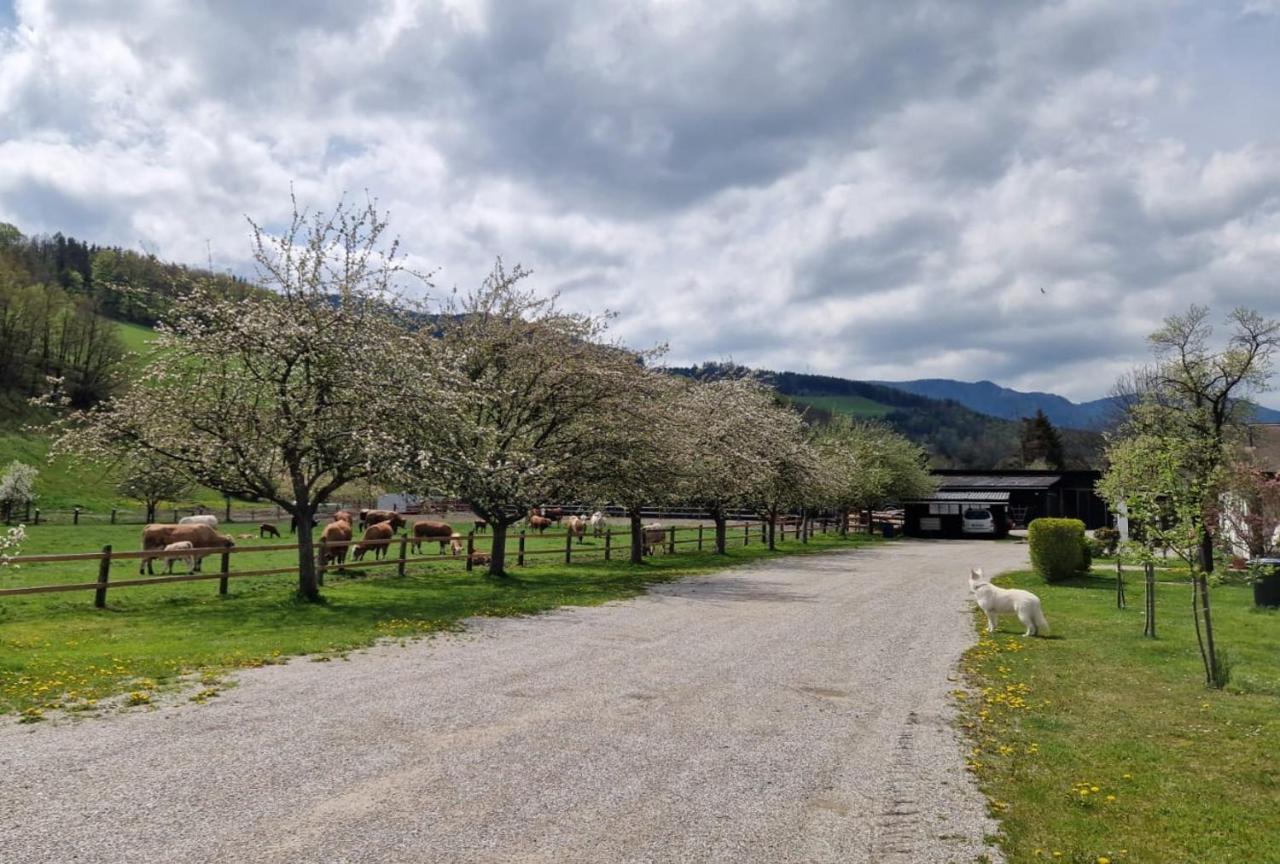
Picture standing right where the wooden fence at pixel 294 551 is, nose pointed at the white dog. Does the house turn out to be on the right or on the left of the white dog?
left

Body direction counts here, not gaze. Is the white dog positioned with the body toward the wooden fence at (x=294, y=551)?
yes

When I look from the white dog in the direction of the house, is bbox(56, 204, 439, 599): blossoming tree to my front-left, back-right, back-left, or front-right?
back-left

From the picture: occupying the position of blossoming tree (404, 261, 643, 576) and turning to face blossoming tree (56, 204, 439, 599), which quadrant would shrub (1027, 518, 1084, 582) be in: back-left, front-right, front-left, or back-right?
back-left

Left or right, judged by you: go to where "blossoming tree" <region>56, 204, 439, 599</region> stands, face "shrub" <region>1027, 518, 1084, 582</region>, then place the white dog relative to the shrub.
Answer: right

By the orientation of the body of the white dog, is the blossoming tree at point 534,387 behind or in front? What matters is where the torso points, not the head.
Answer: in front

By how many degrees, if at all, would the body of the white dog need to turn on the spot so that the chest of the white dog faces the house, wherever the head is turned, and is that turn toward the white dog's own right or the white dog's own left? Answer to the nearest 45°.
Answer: approximately 135° to the white dog's own right

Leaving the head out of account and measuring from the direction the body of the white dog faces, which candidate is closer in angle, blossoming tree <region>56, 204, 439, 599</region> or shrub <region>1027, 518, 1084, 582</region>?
the blossoming tree

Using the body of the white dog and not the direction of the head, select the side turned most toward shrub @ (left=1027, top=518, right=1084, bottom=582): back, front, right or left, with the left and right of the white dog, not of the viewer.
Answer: right

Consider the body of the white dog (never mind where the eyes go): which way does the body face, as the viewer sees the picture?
to the viewer's left
